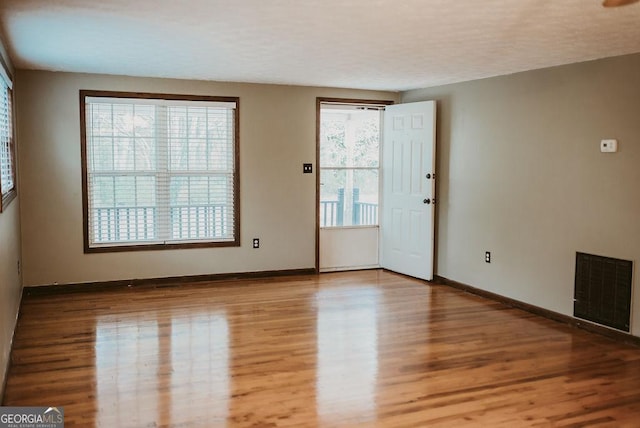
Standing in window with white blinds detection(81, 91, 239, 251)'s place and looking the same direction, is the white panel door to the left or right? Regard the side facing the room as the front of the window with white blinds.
on its left

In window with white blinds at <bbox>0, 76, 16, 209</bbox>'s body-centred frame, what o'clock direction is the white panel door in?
The white panel door is roughly at 12 o'clock from the window with white blinds.

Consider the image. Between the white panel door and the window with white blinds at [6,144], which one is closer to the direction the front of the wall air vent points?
the window with white blinds

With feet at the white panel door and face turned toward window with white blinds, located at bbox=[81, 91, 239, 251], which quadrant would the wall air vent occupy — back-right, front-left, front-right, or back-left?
back-left

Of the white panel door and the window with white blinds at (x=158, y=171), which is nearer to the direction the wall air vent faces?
the window with white blinds

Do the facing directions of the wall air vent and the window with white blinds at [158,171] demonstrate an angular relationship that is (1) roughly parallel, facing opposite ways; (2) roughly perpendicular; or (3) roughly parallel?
roughly perpendicular

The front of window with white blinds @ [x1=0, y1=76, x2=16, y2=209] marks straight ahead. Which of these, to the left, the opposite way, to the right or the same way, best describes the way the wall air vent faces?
the opposite way

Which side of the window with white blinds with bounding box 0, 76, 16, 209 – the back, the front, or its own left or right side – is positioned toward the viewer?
right
